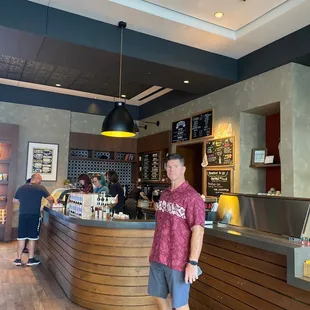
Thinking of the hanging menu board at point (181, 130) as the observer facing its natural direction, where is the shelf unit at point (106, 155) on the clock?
The shelf unit is roughly at 3 o'clock from the hanging menu board.

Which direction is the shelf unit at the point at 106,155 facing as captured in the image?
toward the camera

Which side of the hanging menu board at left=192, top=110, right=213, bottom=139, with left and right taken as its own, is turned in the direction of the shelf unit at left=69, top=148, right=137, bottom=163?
right

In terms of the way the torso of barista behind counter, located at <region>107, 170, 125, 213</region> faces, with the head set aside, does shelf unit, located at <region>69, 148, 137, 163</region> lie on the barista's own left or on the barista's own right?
on the barista's own right

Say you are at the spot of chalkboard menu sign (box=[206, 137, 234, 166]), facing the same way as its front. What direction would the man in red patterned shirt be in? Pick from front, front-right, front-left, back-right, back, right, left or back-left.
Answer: front-left

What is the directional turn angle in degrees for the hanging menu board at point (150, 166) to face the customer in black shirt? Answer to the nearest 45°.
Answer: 0° — it already faces them

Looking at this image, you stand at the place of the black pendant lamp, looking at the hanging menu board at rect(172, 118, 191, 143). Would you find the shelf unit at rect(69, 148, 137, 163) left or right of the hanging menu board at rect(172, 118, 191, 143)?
left

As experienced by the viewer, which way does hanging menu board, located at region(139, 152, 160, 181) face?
facing the viewer and to the left of the viewer

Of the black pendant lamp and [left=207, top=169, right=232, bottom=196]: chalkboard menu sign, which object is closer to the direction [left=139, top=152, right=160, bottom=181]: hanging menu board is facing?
the black pendant lamp

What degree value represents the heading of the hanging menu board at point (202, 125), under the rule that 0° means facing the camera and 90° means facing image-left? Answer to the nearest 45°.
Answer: approximately 45°

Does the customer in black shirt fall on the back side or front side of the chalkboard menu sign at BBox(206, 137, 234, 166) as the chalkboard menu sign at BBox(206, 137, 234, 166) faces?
on the front side

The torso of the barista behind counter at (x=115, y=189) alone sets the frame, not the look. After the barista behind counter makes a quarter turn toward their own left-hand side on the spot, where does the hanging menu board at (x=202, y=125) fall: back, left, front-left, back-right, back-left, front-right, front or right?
left

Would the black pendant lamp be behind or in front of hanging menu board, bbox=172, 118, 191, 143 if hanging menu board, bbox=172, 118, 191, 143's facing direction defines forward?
in front
